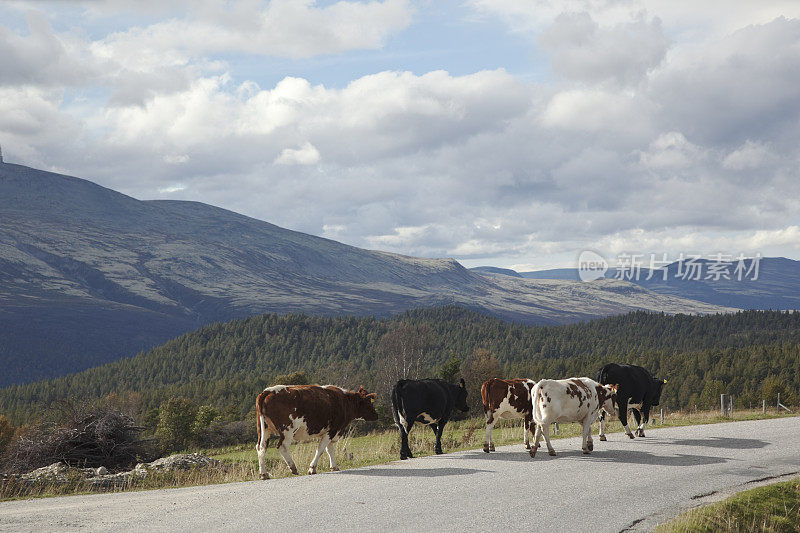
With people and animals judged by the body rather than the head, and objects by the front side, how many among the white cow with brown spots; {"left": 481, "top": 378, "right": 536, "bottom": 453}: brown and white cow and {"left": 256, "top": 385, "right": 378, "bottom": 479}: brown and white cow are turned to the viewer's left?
0

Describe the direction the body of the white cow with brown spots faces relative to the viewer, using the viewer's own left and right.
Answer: facing away from the viewer and to the right of the viewer

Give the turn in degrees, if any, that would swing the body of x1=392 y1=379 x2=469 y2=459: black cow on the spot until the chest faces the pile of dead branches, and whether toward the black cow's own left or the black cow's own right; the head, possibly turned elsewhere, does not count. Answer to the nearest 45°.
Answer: approximately 135° to the black cow's own left

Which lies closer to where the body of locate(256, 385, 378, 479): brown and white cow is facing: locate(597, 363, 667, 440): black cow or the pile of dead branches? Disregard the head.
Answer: the black cow

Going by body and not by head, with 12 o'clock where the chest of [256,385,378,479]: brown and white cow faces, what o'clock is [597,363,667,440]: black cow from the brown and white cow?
The black cow is roughly at 11 o'clock from the brown and white cow.

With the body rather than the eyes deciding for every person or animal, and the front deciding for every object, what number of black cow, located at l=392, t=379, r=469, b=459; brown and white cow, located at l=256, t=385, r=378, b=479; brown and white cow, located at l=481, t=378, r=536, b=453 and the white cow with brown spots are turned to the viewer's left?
0

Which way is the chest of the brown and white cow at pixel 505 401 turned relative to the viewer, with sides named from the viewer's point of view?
facing away from the viewer and to the right of the viewer

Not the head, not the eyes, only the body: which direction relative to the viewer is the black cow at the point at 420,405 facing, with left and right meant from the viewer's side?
facing away from the viewer and to the right of the viewer

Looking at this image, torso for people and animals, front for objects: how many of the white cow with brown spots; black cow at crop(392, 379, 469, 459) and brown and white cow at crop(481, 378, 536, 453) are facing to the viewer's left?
0

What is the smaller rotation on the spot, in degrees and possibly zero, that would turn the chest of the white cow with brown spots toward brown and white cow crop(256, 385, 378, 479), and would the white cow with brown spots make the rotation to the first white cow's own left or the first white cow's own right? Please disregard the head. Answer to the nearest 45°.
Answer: approximately 180°

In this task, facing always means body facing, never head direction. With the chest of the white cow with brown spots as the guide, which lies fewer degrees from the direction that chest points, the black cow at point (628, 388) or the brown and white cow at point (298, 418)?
the black cow

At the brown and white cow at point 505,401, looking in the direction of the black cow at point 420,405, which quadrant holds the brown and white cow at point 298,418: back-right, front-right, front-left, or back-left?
front-left

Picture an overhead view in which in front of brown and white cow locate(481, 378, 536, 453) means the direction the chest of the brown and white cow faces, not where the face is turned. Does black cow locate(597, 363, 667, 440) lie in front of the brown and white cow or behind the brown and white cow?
in front

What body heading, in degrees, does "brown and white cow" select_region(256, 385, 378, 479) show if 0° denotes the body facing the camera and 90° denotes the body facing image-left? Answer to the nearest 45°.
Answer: approximately 270°
